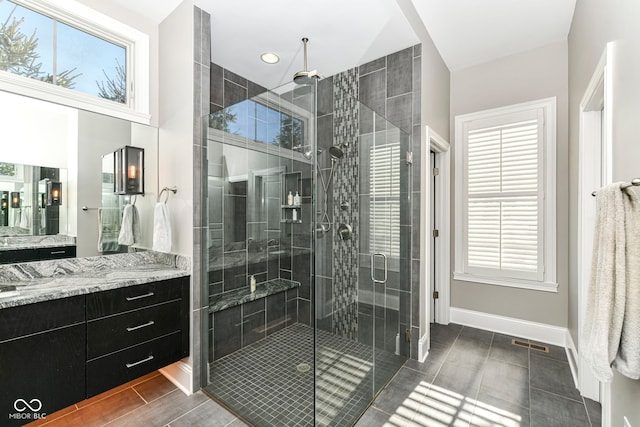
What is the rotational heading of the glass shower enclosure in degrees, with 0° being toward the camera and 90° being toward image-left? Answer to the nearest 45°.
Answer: approximately 315°

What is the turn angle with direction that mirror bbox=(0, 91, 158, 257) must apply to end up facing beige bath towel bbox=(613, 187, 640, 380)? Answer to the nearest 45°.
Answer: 0° — it already faces it

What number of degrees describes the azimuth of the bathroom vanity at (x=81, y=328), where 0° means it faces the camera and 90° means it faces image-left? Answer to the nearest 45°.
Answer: approximately 315°

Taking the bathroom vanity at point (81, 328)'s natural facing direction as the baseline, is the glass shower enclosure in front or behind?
in front

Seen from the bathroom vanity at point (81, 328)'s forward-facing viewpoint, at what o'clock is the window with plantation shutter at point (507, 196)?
The window with plantation shutter is roughly at 11 o'clock from the bathroom vanity.
